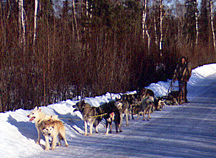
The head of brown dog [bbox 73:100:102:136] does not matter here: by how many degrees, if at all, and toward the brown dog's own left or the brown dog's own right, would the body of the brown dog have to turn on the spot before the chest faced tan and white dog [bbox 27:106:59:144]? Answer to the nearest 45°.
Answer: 0° — it already faces it

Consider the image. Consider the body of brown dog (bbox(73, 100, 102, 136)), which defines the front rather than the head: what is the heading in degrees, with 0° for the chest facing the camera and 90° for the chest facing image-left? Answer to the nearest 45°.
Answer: approximately 45°

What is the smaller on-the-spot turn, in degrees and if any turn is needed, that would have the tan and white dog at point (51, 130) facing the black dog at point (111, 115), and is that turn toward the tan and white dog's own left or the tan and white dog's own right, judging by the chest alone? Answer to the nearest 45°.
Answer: approximately 180°

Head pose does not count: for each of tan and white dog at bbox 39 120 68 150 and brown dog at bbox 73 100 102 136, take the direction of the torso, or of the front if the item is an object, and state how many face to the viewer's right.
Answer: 0

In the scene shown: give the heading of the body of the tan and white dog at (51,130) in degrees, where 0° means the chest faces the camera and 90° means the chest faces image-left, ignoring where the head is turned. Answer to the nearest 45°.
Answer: approximately 45°

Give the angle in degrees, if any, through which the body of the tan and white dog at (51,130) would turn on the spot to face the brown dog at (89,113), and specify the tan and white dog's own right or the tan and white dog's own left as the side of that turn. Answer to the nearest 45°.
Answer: approximately 180°
